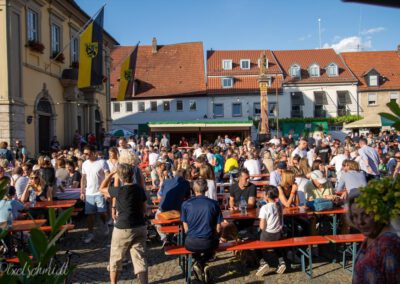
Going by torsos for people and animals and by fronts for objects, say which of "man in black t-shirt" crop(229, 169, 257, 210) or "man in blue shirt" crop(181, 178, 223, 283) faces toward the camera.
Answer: the man in black t-shirt

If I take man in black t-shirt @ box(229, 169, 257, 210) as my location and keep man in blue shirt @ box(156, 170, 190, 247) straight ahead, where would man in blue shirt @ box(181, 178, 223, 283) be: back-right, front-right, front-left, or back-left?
front-left

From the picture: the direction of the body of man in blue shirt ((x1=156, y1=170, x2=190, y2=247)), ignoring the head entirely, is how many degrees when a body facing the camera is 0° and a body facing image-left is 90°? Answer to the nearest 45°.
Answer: approximately 225°

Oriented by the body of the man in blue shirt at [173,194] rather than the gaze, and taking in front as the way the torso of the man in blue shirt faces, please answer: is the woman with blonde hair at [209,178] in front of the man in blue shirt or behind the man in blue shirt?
in front

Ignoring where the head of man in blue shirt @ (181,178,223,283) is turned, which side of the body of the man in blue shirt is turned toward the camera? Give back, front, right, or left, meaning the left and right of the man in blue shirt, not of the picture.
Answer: back

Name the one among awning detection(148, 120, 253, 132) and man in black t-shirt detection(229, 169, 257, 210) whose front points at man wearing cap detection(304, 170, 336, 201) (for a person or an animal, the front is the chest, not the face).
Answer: the awning

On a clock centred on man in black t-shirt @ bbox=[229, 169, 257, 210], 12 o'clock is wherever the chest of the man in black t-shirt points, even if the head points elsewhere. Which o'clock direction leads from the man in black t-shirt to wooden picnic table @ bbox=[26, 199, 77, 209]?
The wooden picnic table is roughly at 3 o'clock from the man in black t-shirt.

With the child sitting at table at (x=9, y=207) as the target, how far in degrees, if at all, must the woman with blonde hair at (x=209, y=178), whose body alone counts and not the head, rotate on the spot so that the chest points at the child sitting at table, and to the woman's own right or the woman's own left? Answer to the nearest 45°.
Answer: approximately 45° to the woman's own left

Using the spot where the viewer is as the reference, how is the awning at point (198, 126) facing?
facing the viewer
